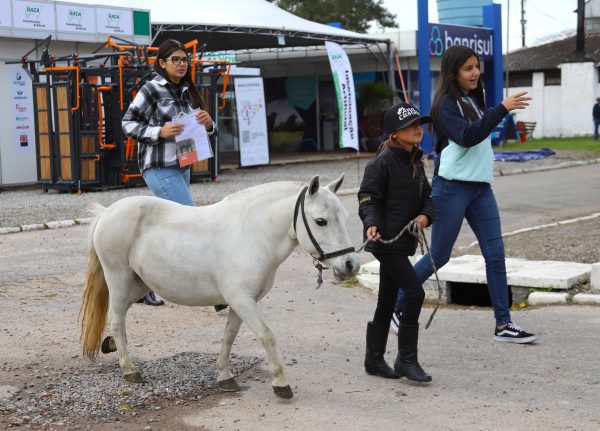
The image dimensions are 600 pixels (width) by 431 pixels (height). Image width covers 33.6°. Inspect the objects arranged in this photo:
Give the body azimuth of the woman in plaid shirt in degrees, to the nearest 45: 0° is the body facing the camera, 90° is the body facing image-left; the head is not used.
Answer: approximately 315°

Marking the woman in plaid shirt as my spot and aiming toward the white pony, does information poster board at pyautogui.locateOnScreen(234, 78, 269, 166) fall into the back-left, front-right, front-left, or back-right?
back-left

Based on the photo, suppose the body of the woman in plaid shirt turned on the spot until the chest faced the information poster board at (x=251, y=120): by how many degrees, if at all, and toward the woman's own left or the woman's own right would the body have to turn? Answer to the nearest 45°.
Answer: approximately 135° to the woman's own left

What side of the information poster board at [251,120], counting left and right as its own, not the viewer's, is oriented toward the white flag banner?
left

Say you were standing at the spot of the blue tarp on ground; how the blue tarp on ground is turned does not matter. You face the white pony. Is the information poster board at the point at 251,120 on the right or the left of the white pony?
right

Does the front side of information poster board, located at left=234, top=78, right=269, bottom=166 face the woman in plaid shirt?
yes

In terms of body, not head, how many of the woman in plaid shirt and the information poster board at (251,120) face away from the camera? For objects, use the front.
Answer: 0

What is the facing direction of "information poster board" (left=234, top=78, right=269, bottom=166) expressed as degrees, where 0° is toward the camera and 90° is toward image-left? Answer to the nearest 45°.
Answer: approximately 0°

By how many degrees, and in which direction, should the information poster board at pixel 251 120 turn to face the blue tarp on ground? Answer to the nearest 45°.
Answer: approximately 90° to its left

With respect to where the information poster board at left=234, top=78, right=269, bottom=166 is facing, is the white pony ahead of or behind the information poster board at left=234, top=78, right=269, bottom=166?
ahead
